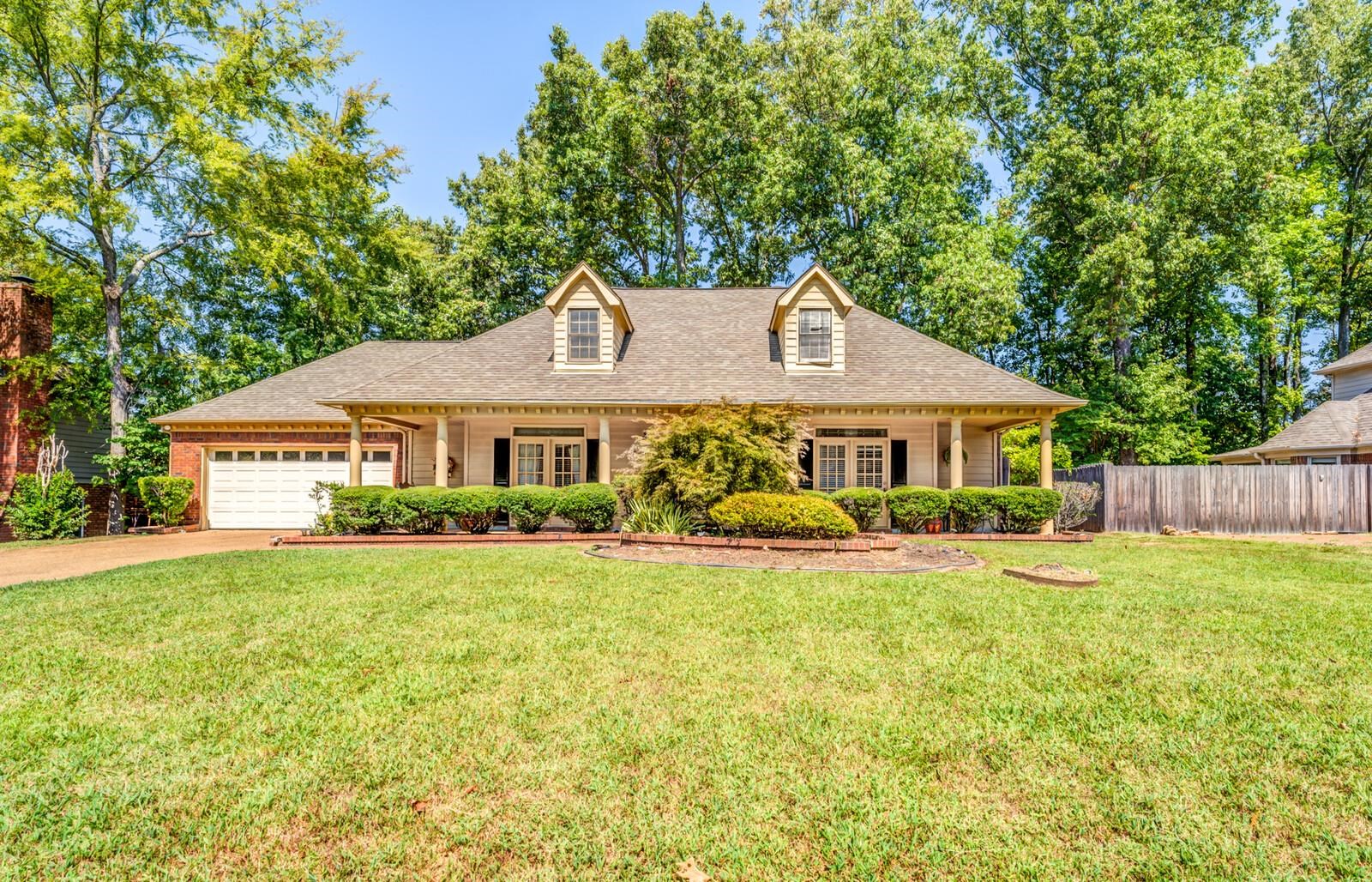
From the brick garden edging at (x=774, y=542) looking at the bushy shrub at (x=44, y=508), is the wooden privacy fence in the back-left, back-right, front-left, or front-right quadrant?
back-right

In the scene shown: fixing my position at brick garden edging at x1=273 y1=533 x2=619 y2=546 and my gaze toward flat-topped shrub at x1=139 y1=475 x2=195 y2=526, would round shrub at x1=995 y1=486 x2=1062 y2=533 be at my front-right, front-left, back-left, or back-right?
back-right

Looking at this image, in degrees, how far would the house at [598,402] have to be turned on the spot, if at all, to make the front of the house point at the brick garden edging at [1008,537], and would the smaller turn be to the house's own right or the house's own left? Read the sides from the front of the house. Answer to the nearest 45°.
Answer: approximately 45° to the house's own left

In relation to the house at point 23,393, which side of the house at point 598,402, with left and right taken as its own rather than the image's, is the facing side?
right

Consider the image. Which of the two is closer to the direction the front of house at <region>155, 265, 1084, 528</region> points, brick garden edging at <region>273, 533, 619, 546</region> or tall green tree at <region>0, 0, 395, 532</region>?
the brick garden edging

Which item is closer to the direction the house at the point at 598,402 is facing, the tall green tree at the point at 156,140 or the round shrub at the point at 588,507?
the round shrub

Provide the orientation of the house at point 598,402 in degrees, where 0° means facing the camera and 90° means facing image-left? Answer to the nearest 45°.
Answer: approximately 0°

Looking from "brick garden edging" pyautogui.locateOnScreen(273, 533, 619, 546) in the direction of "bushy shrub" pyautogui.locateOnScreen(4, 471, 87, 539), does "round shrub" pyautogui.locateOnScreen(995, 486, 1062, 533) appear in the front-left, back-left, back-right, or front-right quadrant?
back-right

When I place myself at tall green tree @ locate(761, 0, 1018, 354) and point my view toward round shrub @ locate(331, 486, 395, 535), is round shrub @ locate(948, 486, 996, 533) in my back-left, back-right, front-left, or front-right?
front-left

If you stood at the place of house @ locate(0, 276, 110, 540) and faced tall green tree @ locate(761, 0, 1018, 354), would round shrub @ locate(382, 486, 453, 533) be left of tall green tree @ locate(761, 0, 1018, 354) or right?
right

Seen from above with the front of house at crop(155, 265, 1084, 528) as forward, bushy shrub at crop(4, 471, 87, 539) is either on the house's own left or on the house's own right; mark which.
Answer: on the house's own right

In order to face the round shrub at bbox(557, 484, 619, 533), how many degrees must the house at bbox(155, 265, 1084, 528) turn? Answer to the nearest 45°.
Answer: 0° — it already faces it

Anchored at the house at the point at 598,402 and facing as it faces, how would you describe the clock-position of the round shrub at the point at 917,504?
The round shrub is roughly at 10 o'clock from the house.

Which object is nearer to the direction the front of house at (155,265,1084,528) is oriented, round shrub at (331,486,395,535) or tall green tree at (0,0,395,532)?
the round shrub
